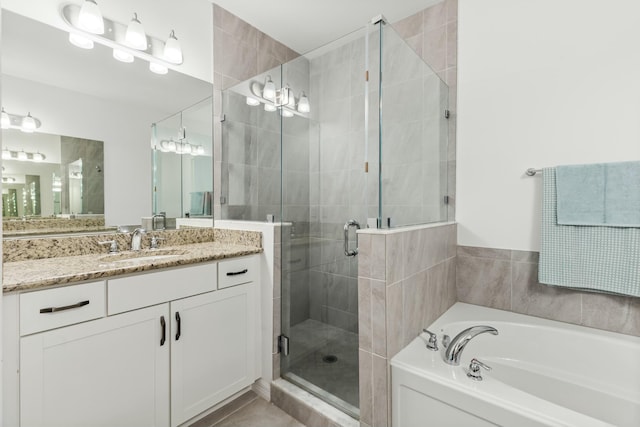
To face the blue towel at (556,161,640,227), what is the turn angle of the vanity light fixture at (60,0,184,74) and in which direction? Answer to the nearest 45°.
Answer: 0° — it already faces it

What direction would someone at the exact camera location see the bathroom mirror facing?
facing the viewer and to the right of the viewer

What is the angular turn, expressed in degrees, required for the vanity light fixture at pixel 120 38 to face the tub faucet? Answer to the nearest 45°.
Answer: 0° — it already faces it

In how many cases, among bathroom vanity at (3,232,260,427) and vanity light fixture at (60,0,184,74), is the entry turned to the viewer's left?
0

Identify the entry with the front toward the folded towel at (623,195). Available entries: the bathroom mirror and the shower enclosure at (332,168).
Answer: the bathroom mirror

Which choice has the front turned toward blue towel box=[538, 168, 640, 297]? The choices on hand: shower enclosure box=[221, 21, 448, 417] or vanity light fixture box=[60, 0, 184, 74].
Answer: the vanity light fixture

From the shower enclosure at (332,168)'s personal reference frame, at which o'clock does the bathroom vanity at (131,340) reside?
The bathroom vanity is roughly at 12 o'clock from the shower enclosure.

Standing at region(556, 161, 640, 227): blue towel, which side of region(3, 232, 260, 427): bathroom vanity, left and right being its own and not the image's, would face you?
front

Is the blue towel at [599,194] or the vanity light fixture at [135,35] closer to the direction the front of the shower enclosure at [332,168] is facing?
the vanity light fixture

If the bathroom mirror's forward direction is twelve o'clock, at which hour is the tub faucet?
The tub faucet is roughly at 12 o'clock from the bathroom mirror.

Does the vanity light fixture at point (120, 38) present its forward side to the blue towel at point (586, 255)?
yes

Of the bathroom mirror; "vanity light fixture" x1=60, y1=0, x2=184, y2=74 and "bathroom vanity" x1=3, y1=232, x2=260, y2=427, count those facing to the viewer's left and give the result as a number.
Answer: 0

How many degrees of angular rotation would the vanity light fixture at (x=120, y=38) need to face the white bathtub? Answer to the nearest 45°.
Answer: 0° — it already faces it

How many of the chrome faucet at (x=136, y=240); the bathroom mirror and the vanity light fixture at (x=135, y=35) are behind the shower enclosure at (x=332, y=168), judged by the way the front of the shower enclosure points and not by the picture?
0

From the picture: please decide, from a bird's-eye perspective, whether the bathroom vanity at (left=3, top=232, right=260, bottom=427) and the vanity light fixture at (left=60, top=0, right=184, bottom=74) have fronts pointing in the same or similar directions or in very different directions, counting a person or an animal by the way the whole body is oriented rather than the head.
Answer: same or similar directions

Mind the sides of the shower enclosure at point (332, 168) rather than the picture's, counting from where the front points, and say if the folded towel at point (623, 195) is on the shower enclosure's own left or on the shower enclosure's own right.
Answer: on the shower enclosure's own left

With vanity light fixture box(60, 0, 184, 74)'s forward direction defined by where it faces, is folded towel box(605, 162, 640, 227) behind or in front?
in front
